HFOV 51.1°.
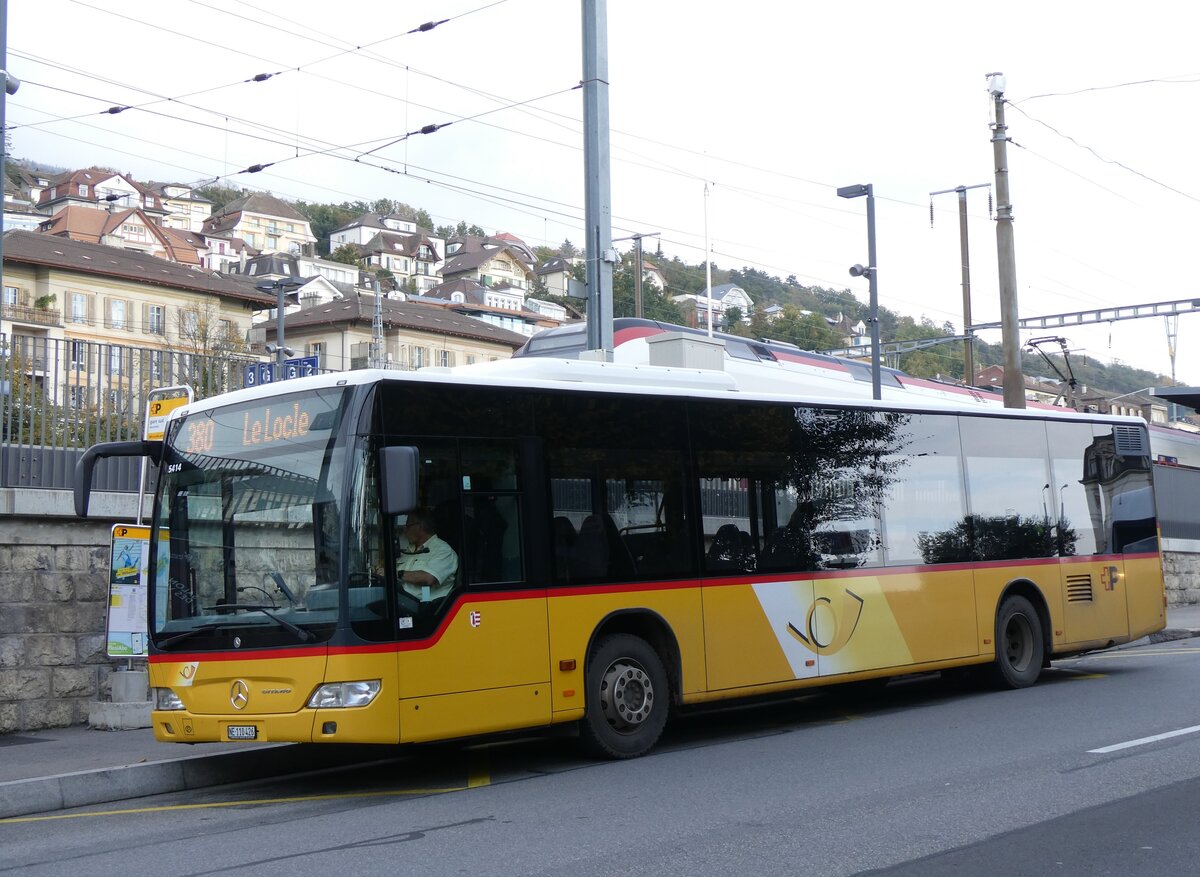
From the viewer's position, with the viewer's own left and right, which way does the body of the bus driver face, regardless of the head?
facing the viewer and to the left of the viewer

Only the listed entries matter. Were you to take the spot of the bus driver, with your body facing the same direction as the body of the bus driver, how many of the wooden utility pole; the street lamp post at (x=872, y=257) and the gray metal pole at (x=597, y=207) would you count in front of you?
0

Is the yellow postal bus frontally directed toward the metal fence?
no

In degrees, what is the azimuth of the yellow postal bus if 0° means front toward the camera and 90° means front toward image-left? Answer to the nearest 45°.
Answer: approximately 45°

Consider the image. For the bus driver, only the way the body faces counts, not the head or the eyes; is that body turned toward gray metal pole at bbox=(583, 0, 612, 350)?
no

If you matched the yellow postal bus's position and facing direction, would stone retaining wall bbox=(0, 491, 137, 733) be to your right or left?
on your right

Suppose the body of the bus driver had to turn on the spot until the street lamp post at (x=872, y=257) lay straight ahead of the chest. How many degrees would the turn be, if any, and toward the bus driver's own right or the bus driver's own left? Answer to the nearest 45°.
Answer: approximately 180°

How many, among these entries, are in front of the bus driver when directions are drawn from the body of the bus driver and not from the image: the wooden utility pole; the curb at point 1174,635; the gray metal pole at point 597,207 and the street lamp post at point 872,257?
0

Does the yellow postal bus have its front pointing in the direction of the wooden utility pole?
no

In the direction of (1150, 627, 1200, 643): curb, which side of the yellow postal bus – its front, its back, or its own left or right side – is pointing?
back

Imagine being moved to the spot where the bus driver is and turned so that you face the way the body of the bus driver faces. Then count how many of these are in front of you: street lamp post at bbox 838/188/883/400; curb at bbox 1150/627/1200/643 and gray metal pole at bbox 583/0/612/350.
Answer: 0

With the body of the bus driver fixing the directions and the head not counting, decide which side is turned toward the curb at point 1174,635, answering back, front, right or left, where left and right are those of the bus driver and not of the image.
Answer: back

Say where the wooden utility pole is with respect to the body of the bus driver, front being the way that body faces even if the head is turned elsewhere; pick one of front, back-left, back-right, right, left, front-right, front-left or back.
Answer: back

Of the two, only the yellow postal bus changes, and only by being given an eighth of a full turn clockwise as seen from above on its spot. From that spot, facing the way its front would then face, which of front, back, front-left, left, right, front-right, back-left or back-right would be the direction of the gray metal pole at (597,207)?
right
